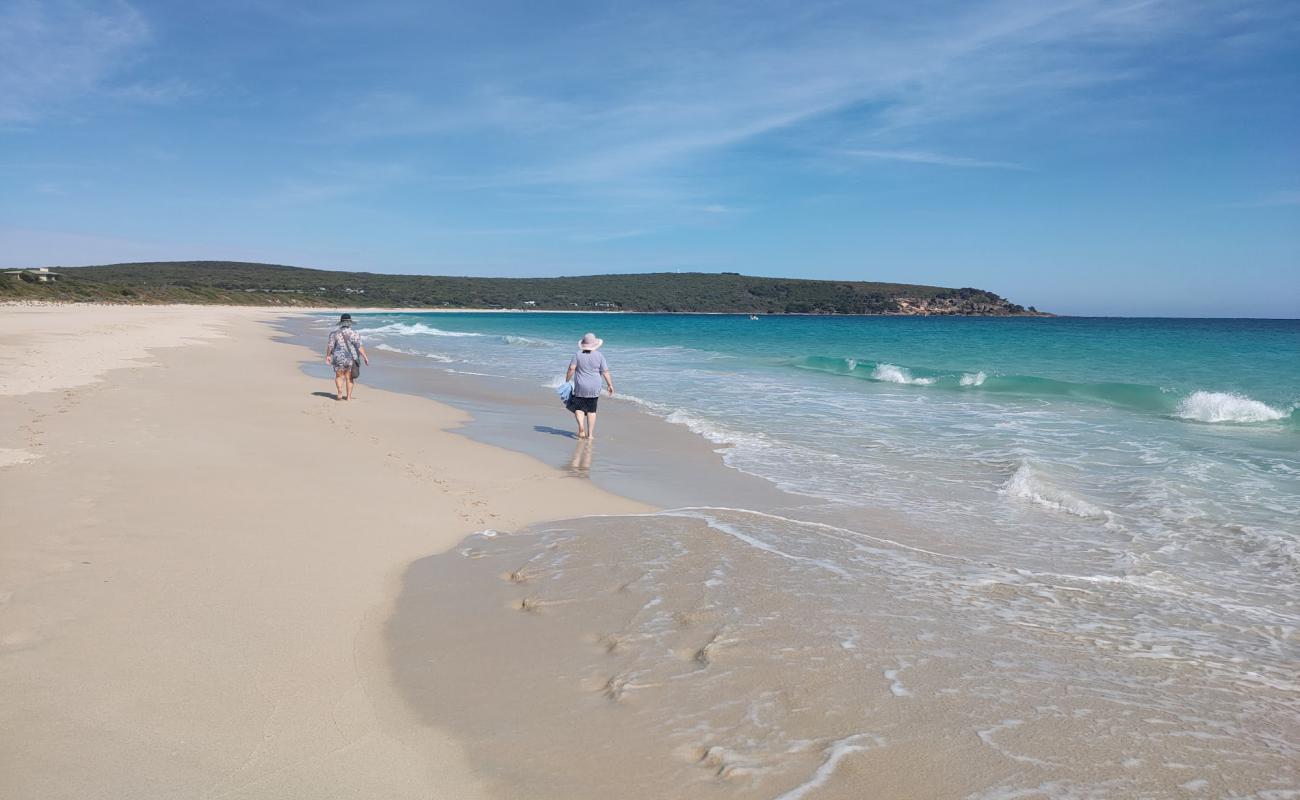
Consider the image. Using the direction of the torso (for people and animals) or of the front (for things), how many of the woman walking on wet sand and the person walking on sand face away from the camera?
2

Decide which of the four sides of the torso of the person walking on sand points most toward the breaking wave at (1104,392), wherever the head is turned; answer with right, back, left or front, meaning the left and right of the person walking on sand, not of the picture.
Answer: right

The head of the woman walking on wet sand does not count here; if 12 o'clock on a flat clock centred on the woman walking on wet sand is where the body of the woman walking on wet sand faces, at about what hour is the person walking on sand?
The person walking on sand is roughly at 10 o'clock from the woman walking on wet sand.

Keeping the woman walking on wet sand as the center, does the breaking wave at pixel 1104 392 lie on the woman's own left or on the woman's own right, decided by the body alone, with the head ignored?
on the woman's own right

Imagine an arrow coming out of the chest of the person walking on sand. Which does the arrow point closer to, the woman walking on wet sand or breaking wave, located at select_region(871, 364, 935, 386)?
the breaking wave

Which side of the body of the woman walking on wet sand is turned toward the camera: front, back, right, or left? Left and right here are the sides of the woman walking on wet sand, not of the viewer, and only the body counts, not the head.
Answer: back

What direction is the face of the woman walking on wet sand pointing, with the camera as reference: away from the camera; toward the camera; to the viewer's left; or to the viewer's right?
away from the camera

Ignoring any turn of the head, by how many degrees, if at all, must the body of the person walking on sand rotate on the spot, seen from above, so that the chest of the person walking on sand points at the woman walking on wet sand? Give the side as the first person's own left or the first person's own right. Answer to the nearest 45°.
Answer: approximately 135° to the first person's own right

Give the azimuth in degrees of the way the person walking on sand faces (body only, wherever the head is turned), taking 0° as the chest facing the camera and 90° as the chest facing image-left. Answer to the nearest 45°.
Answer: approximately 180°
